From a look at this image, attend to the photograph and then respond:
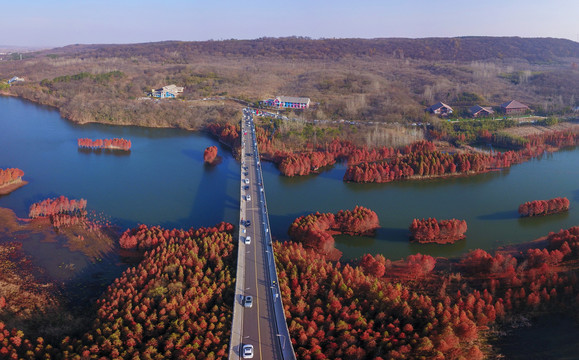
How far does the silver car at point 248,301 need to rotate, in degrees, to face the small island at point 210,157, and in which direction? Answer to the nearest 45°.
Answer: approximately 180°

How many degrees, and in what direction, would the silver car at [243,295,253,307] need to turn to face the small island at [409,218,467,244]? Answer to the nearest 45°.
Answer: approximately 135° to its left

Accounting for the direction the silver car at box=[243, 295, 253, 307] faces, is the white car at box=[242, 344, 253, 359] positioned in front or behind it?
in front

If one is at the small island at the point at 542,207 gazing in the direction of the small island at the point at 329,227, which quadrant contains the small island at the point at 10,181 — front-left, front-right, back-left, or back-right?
front-right

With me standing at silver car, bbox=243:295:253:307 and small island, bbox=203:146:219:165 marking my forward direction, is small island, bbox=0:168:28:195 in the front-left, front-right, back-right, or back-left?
front-left

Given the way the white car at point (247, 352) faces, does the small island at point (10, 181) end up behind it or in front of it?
behind

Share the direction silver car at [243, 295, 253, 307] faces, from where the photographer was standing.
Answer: facing the viewer

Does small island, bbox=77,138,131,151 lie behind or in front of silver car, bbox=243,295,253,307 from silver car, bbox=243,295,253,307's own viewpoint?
behind

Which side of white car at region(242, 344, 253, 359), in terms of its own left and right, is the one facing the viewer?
front

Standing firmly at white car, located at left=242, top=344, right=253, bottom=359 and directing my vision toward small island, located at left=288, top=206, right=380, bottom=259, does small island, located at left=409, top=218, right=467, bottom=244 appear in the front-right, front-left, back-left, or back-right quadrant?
front-right
